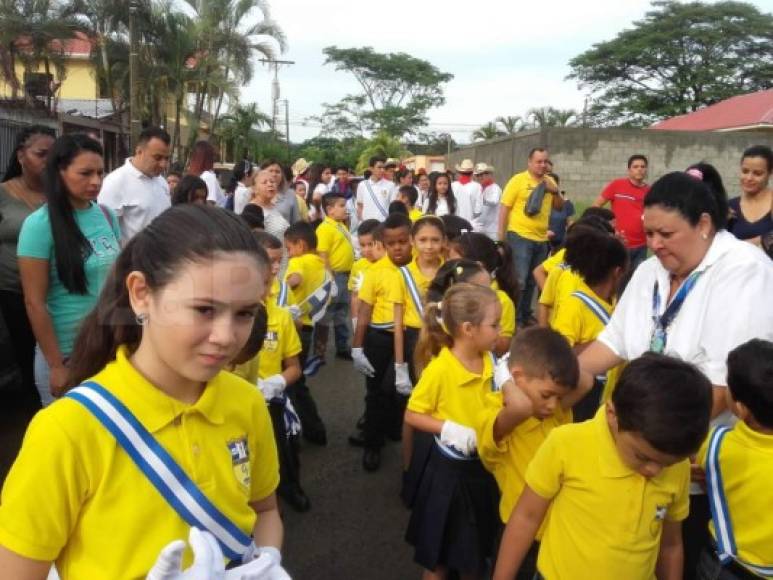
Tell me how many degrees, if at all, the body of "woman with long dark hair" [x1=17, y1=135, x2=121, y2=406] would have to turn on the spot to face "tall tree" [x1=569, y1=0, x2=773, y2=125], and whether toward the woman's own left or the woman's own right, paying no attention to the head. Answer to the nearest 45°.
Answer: approximately 90° to the woman's own left

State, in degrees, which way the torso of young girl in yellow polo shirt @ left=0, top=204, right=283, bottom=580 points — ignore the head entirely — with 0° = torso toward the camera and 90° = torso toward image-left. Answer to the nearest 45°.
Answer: approximately 315°

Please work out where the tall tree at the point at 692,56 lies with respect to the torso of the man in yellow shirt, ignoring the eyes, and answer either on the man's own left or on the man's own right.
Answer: on the man's own left

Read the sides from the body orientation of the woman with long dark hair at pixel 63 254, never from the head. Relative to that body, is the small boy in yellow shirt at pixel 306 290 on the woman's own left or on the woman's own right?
on the woman's own left

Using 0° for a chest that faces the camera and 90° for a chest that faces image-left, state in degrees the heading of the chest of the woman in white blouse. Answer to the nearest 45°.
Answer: approximately 45°

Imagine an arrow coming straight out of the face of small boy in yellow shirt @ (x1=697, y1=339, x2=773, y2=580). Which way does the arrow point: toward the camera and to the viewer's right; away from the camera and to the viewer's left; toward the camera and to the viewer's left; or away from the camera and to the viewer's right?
away from the camera and to the viewer's left

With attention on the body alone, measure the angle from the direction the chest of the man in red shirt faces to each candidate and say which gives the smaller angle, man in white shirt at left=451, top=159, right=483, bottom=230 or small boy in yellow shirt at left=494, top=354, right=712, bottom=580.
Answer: the small boy in yellow shirt
